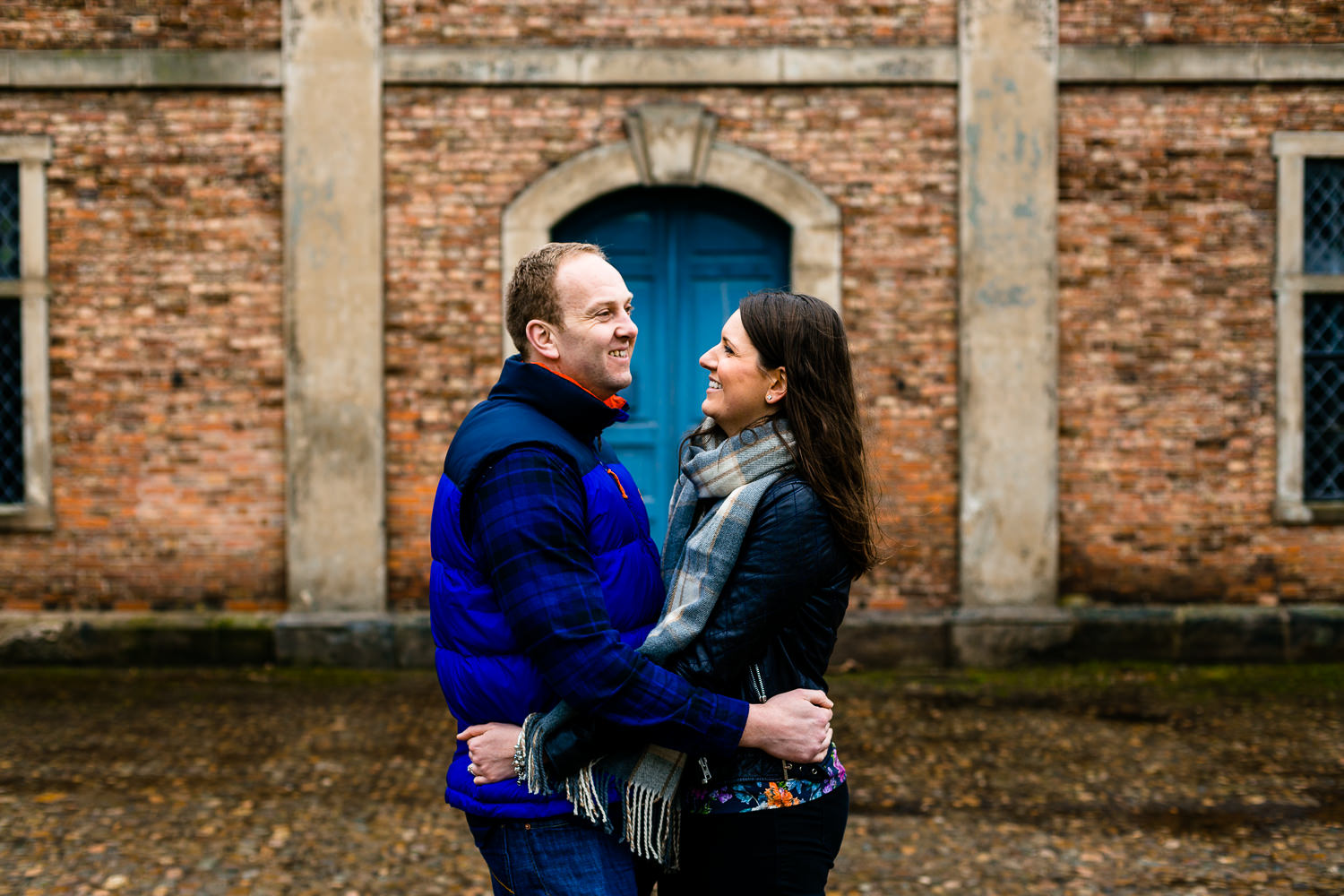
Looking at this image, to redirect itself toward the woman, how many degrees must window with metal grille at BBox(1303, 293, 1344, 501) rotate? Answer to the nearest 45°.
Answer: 0° — it already faces them

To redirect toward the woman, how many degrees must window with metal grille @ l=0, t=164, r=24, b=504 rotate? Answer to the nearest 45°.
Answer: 0° — it already faces them

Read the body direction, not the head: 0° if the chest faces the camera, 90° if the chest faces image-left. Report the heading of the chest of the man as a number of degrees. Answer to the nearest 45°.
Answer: approximately 270°

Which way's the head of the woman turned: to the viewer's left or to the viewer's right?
to the viewer's left

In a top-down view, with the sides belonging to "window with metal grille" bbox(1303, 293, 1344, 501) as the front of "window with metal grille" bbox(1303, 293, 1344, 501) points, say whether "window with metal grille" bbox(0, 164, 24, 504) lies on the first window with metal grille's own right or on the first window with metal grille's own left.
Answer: on the first window with metal grille's own right

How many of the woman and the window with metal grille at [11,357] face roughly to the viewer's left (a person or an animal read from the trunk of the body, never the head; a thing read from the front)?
1
